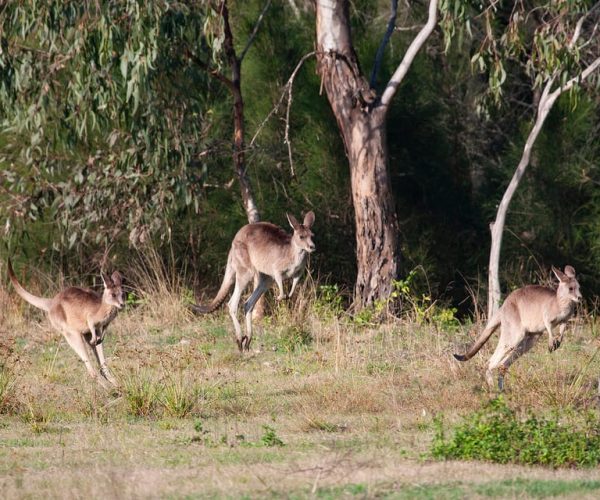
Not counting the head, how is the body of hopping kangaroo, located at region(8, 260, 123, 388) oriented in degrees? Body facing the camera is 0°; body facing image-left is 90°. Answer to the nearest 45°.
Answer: approximately 270°

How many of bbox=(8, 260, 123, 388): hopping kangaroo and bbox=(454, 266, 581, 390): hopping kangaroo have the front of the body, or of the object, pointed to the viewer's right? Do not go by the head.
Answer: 2

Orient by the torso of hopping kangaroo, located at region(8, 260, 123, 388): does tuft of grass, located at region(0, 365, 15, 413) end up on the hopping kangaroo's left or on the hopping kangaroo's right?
on the hopping kangaroo's right

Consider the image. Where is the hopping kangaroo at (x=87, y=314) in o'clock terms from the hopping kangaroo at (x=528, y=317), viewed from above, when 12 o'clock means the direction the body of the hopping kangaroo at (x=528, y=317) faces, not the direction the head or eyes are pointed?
the hopping kangaroo at (x=87, y=314) is roughly at 6 o'clock from the hopping kangaroo at (x=528, y=317).

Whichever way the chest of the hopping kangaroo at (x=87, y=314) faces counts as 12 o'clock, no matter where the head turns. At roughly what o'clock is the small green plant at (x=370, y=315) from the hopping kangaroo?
The small green plant is roughly at 11 o'clock from the hopping kangaroo.

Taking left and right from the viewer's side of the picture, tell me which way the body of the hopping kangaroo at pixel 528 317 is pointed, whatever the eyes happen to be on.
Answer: facing to the right of the viewer

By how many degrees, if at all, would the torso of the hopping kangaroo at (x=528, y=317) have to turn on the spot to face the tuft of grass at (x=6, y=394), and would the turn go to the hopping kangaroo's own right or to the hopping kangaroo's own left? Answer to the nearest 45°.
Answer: approximately 180°

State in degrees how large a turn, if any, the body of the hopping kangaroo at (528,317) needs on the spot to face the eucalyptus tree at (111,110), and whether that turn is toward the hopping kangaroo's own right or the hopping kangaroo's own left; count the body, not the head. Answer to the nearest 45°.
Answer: approximately 135° to the hopping kangaroo's own left

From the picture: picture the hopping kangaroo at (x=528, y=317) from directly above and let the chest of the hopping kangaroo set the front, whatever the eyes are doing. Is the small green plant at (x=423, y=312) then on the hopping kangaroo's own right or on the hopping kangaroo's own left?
on the hopping kangaroo's own left

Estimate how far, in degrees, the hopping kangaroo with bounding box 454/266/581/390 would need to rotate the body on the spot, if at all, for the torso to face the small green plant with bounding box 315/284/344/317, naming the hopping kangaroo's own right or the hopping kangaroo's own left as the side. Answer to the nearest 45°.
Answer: approximately 135° to the hopping kangaroo's own left

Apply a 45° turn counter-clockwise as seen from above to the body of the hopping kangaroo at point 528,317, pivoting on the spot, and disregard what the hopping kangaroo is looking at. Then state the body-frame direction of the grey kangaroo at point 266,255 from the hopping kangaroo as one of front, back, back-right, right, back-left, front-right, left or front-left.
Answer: left

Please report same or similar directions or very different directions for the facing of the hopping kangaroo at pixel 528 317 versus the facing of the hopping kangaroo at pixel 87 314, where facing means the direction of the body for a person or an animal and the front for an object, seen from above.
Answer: same or similar directions

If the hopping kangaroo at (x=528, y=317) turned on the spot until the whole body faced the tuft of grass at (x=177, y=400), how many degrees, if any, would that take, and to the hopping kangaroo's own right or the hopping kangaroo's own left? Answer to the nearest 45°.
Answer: approximately 135° to the hopping kangaroo's own right
